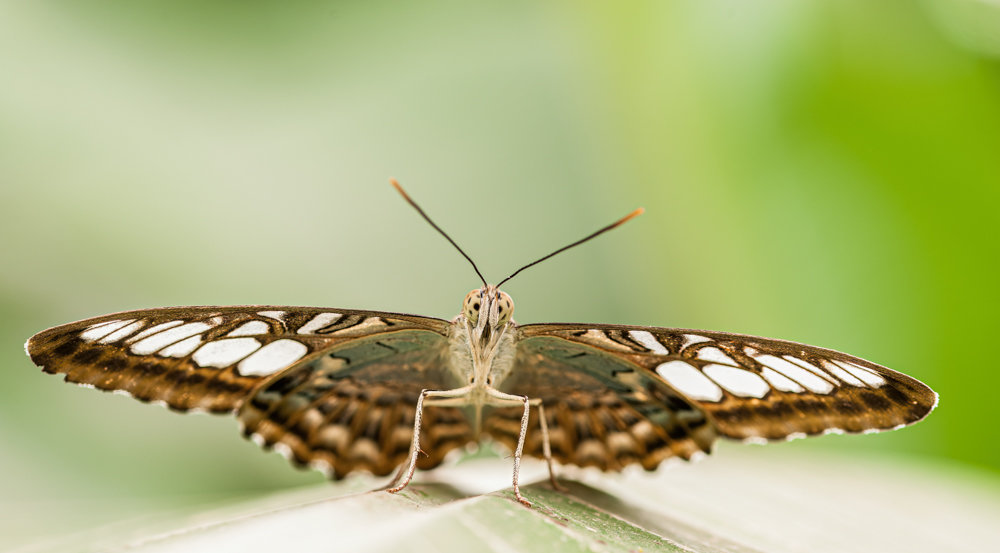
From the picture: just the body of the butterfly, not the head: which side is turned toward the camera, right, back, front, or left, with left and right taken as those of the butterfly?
front
